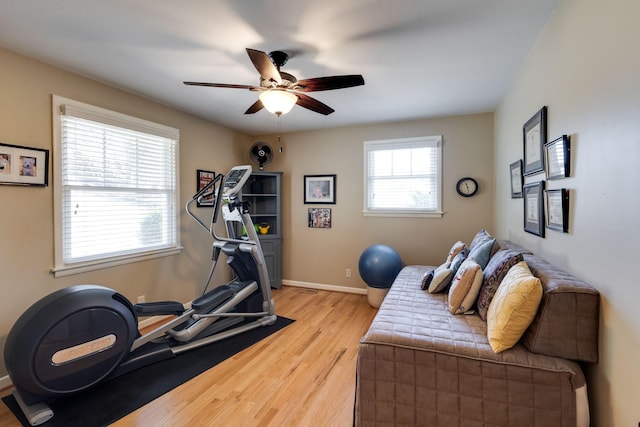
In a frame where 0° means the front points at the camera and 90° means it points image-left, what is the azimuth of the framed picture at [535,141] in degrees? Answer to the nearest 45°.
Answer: approximately 45°

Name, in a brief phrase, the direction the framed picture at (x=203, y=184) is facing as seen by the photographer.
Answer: facing the viewer and to the right of the viewer

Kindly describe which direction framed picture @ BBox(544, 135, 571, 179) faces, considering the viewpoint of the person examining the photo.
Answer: facing the viewer and to the left of the viewer

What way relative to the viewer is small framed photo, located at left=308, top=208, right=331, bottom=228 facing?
toward the camera

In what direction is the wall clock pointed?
toward the camera

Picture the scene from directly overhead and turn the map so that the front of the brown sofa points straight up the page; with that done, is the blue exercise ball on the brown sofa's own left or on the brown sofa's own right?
on the brown sofa's own right

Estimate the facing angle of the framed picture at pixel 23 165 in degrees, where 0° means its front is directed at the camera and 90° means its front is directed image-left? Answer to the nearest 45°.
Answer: approximately 315°

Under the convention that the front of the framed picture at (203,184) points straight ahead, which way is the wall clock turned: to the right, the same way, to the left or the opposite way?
to the right

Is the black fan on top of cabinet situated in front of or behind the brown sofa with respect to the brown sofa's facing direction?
in front

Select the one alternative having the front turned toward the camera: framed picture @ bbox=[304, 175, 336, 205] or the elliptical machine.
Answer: the framed picture

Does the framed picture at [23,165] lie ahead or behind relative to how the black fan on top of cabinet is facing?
ahead

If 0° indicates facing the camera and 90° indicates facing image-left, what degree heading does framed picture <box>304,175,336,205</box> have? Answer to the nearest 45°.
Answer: approximately 0°

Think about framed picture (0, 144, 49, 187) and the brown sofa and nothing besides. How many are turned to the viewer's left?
1

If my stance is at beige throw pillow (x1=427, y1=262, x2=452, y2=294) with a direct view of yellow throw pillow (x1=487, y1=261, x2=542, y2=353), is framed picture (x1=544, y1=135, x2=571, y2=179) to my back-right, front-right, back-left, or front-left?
front-left

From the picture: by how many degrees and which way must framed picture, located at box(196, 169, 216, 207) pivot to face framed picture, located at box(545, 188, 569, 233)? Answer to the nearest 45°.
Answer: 0° — it already faces it

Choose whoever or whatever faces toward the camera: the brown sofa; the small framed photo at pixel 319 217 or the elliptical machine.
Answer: the small framed photo
